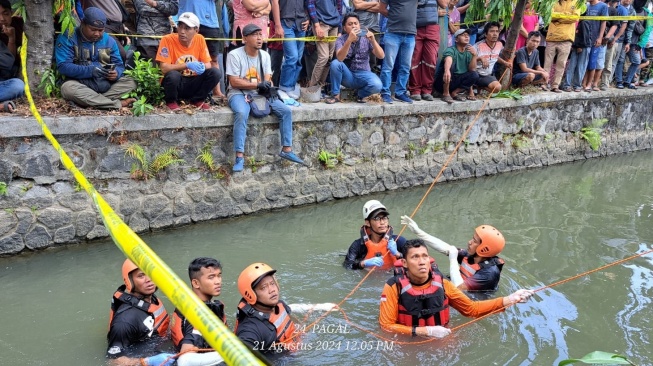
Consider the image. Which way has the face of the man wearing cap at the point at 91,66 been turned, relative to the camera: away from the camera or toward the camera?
toward the camera

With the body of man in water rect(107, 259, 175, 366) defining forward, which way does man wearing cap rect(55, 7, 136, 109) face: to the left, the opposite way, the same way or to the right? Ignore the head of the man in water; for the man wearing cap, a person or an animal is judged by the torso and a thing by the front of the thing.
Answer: the same way

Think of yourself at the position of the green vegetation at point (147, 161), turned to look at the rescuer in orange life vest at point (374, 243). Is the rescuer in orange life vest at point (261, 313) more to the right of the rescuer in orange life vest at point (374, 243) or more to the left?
right

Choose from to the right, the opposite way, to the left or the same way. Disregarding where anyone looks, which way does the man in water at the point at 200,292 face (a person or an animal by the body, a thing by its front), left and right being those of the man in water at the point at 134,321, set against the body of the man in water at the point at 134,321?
the same way

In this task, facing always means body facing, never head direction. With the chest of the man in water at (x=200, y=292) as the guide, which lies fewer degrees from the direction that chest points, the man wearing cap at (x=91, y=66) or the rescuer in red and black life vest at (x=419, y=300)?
the rescuer in red and black life vest

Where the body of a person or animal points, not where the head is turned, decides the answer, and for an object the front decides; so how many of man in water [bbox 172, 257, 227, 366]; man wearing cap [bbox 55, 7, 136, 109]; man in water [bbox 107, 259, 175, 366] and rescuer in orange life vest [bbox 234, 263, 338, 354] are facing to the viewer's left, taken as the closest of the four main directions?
0

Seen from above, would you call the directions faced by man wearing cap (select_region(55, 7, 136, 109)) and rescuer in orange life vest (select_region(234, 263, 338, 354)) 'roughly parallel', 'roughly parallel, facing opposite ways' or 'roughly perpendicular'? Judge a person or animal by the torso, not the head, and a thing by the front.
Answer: roughly parallel

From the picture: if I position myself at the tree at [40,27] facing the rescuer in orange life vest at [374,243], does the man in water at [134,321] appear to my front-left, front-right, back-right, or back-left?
front-right

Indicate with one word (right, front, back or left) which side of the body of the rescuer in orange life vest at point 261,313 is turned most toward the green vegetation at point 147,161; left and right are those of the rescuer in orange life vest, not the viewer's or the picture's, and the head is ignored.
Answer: back

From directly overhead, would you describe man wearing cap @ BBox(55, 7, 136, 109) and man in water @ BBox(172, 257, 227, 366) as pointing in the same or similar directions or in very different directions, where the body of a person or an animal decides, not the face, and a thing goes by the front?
same or similar directions

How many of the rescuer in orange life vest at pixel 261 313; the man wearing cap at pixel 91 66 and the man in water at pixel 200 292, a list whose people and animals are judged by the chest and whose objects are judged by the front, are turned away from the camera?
0

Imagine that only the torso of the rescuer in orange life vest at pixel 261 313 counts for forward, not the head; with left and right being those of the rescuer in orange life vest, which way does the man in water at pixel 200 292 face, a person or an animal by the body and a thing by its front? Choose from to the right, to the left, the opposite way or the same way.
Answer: the same way

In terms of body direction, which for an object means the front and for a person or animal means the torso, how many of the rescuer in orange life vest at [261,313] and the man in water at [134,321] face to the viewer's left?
0

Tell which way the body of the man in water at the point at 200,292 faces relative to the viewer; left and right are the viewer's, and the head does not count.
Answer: facing the viewer and to the right of the viewer

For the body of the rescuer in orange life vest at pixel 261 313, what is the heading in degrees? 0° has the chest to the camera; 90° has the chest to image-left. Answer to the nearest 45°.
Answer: approximately 315°

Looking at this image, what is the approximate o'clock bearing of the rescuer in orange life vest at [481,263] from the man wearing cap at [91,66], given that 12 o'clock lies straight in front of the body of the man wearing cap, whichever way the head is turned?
The rescuer in orange life vest is roughly at 12 o'clock from the man wearing cap.
